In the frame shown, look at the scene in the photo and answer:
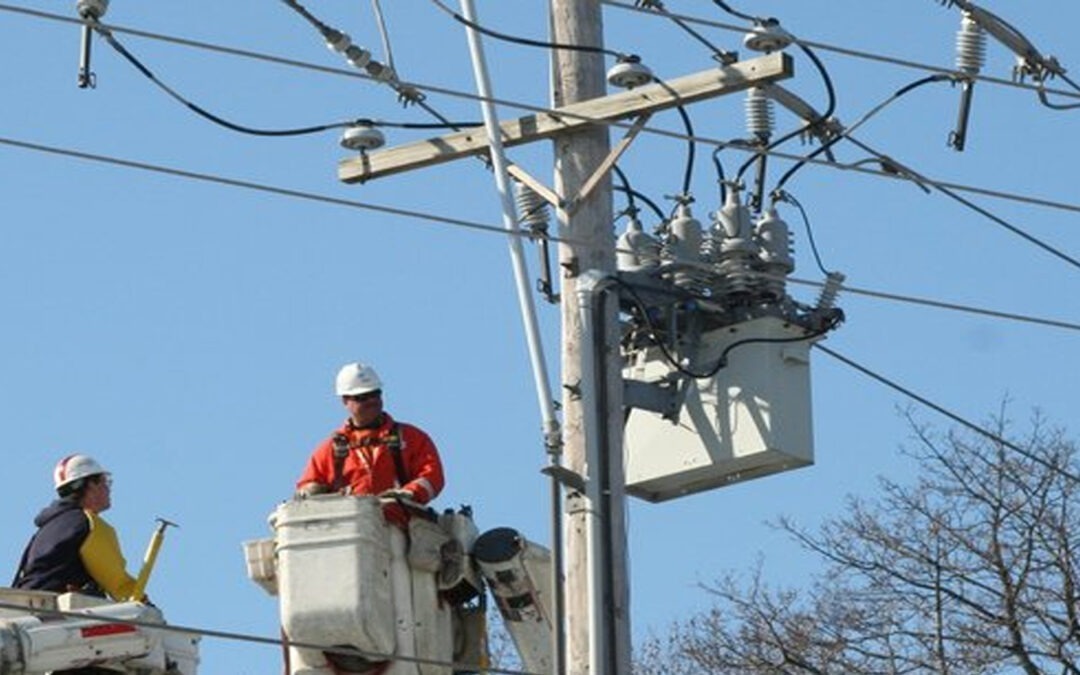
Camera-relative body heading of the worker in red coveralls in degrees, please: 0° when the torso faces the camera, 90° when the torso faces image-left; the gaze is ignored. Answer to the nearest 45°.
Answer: approximately 0°

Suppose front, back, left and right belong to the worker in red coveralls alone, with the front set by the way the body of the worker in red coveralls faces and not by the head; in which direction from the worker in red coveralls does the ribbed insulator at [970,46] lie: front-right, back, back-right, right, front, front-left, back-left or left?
left

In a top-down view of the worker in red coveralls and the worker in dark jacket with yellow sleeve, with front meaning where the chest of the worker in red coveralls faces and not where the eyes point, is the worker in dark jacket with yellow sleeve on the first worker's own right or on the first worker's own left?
on the first worker's own right

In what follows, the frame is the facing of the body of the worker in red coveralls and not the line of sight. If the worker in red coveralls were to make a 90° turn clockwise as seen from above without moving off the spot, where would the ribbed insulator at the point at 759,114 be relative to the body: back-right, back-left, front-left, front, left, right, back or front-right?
back

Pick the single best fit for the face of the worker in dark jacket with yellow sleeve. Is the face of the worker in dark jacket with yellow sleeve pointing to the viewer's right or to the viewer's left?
to the viewer's right

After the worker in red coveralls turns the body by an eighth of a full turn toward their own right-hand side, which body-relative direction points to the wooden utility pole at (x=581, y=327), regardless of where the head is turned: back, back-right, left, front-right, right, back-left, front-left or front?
left
